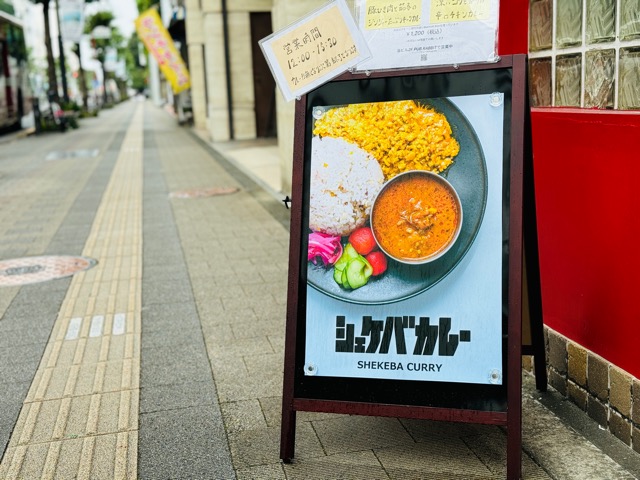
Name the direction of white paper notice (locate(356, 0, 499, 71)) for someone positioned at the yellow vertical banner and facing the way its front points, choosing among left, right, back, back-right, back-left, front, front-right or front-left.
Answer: front

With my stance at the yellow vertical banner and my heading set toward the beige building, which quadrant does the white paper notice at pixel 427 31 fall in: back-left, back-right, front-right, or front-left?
front-right

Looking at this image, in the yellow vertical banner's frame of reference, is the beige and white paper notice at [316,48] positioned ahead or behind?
ahead

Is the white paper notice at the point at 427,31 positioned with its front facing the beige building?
no

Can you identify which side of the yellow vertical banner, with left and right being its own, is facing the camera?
front

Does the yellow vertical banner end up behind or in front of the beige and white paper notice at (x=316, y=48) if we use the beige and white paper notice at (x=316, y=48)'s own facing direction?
behind

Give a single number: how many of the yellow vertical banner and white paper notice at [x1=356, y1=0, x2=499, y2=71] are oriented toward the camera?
2

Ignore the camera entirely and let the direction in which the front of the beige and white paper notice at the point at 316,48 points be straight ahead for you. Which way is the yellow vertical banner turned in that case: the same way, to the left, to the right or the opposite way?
the same way

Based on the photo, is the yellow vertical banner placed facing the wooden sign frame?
yes

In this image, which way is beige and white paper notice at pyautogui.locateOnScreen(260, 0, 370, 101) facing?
toward the camera

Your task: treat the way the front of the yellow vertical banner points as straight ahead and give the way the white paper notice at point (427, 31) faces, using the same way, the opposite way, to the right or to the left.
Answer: the same way
